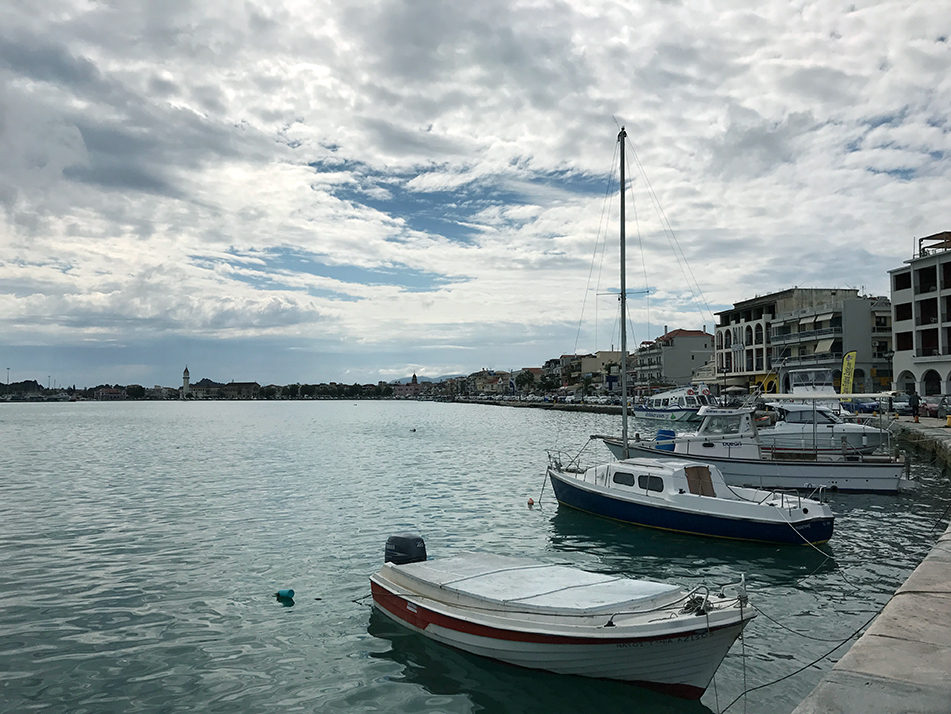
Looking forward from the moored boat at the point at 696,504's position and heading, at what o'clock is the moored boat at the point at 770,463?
the moored boat at the point at 770,463 is roughly at 2 o'clock from the moored boat at the point at 696,504.

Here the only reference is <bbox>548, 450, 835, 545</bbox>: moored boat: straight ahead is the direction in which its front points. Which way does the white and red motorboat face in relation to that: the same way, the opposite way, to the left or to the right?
the opposite way

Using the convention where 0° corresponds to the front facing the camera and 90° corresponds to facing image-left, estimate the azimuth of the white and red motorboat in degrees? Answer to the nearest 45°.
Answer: approximately 315°

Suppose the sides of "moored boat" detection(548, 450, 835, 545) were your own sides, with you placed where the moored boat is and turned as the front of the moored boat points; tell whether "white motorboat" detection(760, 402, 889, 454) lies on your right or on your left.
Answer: on your right

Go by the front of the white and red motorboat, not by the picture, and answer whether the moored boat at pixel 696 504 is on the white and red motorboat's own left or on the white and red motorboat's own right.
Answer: on the white and red motorboat's own left

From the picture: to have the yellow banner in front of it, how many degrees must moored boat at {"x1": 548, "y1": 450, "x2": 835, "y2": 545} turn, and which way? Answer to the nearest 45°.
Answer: approximately 45° to its right

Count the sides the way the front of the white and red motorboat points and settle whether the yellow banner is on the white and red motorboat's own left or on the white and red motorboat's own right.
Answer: on the white and red motorboat's own left

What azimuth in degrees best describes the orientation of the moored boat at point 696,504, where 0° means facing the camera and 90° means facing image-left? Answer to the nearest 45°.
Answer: approximately 135°
